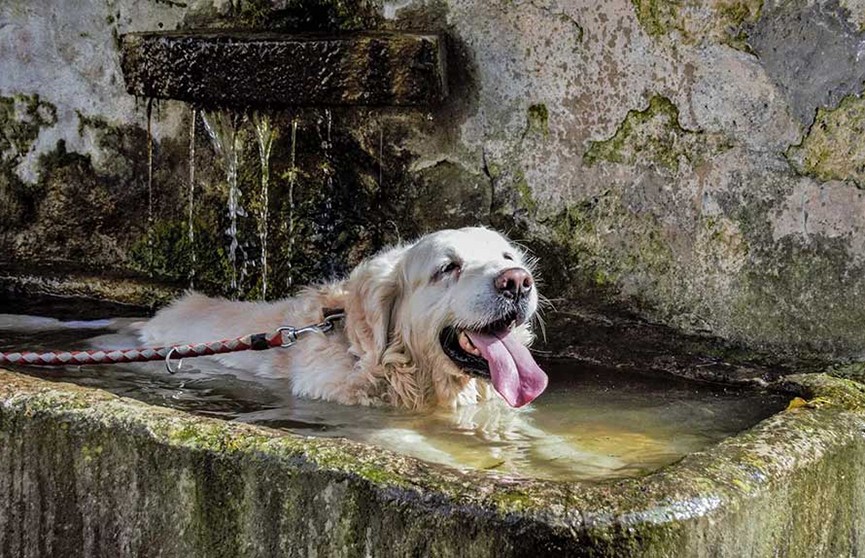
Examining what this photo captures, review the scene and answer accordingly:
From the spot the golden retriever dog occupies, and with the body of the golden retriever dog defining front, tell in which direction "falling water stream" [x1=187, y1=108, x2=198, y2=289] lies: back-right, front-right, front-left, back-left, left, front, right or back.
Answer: back

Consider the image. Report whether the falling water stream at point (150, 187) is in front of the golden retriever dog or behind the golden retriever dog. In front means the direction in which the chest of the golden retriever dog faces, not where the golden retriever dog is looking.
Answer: behind

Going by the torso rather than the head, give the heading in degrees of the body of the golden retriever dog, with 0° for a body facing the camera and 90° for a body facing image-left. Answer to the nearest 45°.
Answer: approximately 315°

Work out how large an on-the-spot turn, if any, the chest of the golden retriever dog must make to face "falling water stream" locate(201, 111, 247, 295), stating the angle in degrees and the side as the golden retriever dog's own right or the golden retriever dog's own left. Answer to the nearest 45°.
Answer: approximately 180°
